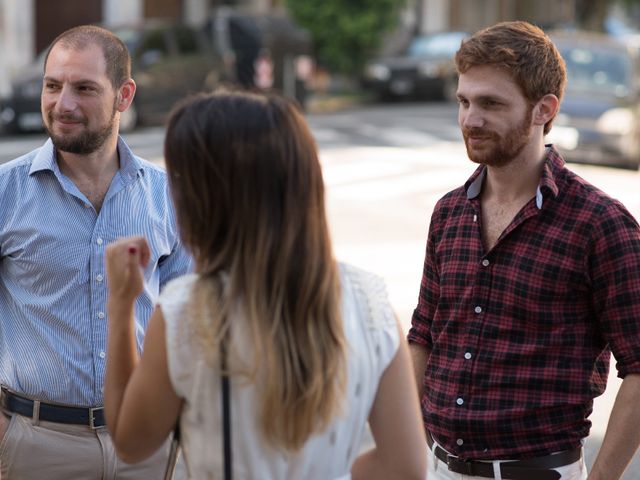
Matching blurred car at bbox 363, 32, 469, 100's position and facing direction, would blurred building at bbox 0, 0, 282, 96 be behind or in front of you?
in front

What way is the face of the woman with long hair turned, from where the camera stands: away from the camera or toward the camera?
away from the camera

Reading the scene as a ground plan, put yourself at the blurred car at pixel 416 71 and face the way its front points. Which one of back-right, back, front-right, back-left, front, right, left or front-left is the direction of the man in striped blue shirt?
front-left

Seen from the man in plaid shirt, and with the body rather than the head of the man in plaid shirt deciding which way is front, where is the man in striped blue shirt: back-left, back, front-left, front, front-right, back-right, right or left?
front-right

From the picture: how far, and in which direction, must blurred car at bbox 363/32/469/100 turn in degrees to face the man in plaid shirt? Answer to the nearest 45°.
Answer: approximately 45° to its left

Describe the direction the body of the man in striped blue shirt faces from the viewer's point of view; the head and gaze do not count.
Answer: toward the camera

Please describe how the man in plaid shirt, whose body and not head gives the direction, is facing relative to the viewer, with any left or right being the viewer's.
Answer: facing the viewer and to the left of the viewer

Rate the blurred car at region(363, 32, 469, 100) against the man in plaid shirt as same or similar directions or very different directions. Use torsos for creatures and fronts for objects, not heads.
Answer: same or similar directions

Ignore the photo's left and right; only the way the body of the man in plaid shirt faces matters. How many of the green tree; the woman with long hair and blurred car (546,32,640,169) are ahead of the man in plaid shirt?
1

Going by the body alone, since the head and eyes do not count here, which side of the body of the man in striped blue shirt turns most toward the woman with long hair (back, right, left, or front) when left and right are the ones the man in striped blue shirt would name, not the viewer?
front

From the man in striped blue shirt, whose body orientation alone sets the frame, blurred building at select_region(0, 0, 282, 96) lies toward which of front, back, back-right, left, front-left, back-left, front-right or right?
back

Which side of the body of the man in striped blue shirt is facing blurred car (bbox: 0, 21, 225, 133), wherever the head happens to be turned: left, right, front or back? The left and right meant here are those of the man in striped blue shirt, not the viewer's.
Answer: back

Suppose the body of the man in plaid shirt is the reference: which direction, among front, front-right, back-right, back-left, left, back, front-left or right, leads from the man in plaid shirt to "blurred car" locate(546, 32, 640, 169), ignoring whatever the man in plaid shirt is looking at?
back-right

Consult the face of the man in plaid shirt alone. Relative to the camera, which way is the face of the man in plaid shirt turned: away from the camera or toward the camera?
toward the camera

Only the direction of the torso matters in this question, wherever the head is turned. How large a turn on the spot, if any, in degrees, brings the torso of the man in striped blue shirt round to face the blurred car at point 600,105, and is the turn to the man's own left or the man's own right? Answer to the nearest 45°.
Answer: approximately 135° to the man's own left

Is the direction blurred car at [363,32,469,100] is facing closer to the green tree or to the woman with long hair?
the woman with long hair
